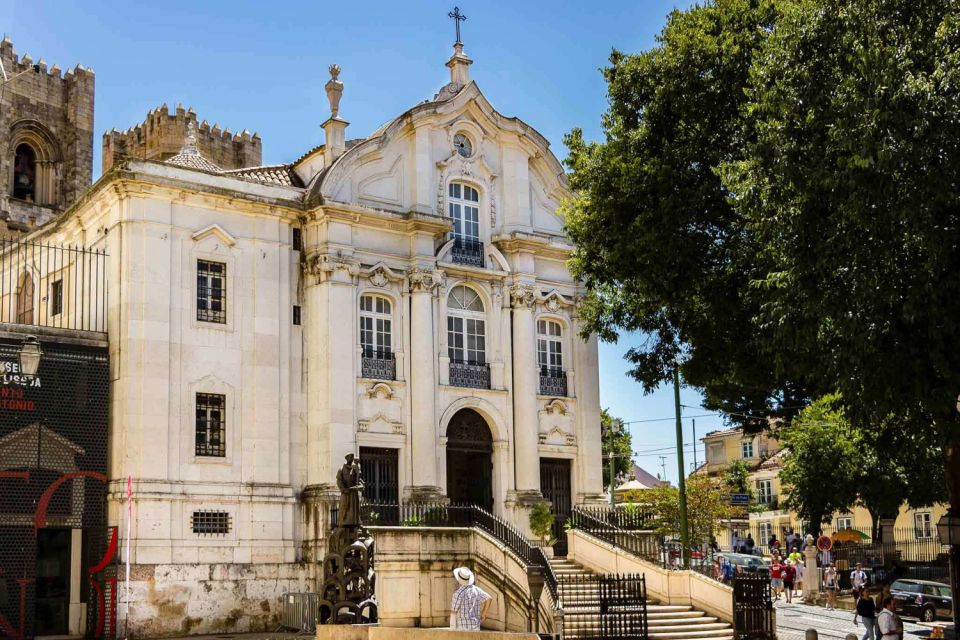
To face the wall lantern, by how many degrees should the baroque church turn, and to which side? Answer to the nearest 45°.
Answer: approximately 90° to its right

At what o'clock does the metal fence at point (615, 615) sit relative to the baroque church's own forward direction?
The metal fence is roughly at 12 o'clock from the baroque church.

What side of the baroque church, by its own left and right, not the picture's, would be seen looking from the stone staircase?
front

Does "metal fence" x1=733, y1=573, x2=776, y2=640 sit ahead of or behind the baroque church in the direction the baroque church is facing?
ahead

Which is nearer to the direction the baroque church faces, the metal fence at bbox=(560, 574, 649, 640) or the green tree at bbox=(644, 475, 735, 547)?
the metal fence

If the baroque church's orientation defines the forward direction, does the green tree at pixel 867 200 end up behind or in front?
in front

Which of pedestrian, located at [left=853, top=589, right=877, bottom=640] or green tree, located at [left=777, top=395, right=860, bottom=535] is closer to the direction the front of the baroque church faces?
the pedestrian

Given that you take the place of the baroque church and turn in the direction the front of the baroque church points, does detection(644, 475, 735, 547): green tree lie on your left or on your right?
on your left

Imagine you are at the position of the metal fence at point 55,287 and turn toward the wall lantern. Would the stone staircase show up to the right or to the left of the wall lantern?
left

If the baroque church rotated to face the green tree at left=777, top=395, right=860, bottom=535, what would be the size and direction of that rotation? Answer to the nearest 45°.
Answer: approximately 90° to its left

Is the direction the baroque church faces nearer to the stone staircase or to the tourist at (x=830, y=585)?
the stone staircase

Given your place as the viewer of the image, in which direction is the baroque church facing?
facing the viewer and to the right of the viewer
